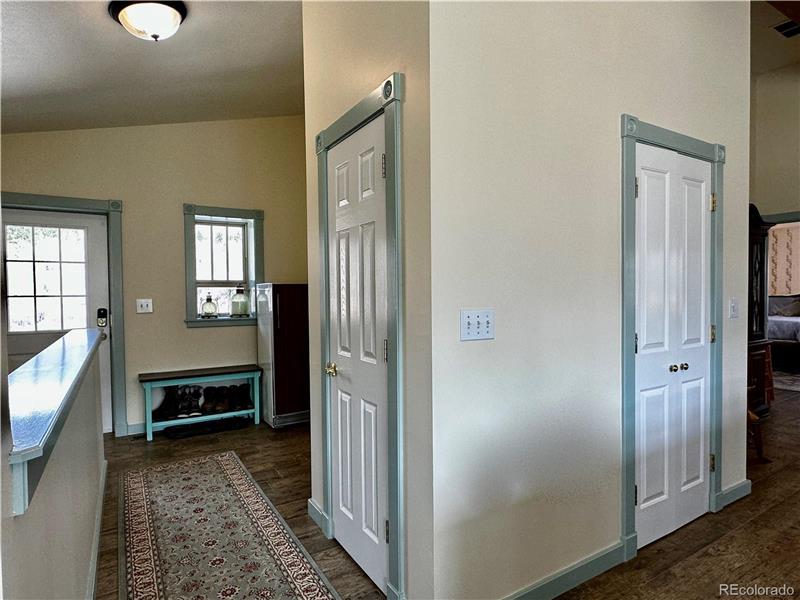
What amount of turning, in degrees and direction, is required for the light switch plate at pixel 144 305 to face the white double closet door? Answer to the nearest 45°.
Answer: approximately 45° to its left

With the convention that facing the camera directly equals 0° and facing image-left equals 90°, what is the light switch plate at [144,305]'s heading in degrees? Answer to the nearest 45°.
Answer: approximately 0°

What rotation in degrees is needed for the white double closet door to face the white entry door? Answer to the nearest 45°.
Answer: approximately 135° to its right

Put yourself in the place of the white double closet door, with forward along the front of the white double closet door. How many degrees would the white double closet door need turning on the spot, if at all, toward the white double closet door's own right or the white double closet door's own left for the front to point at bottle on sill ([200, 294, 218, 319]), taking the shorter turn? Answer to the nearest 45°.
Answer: approximately 135° to the white double closet door's own right

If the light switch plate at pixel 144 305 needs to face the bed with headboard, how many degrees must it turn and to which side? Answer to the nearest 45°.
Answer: approximately 90° to its left

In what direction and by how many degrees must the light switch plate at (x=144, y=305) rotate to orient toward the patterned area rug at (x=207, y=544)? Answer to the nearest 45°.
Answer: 0° — it already faces it

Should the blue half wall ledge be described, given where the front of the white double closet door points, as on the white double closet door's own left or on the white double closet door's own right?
on the white double closet door's own right

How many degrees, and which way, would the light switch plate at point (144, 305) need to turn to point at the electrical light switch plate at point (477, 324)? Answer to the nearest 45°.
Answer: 0° — it already faces it

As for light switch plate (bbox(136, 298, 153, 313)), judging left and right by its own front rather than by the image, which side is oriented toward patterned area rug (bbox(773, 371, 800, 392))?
left

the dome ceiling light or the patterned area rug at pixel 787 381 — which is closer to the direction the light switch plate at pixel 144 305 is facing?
the dome ceiling light

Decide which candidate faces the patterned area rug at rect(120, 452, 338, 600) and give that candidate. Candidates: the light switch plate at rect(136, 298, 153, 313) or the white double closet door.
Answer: the light switch plate

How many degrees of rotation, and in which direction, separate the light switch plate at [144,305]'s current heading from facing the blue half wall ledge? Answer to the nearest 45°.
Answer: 0° — it already faces it

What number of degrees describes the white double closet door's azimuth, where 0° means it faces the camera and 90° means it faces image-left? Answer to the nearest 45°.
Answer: approximately 315°
